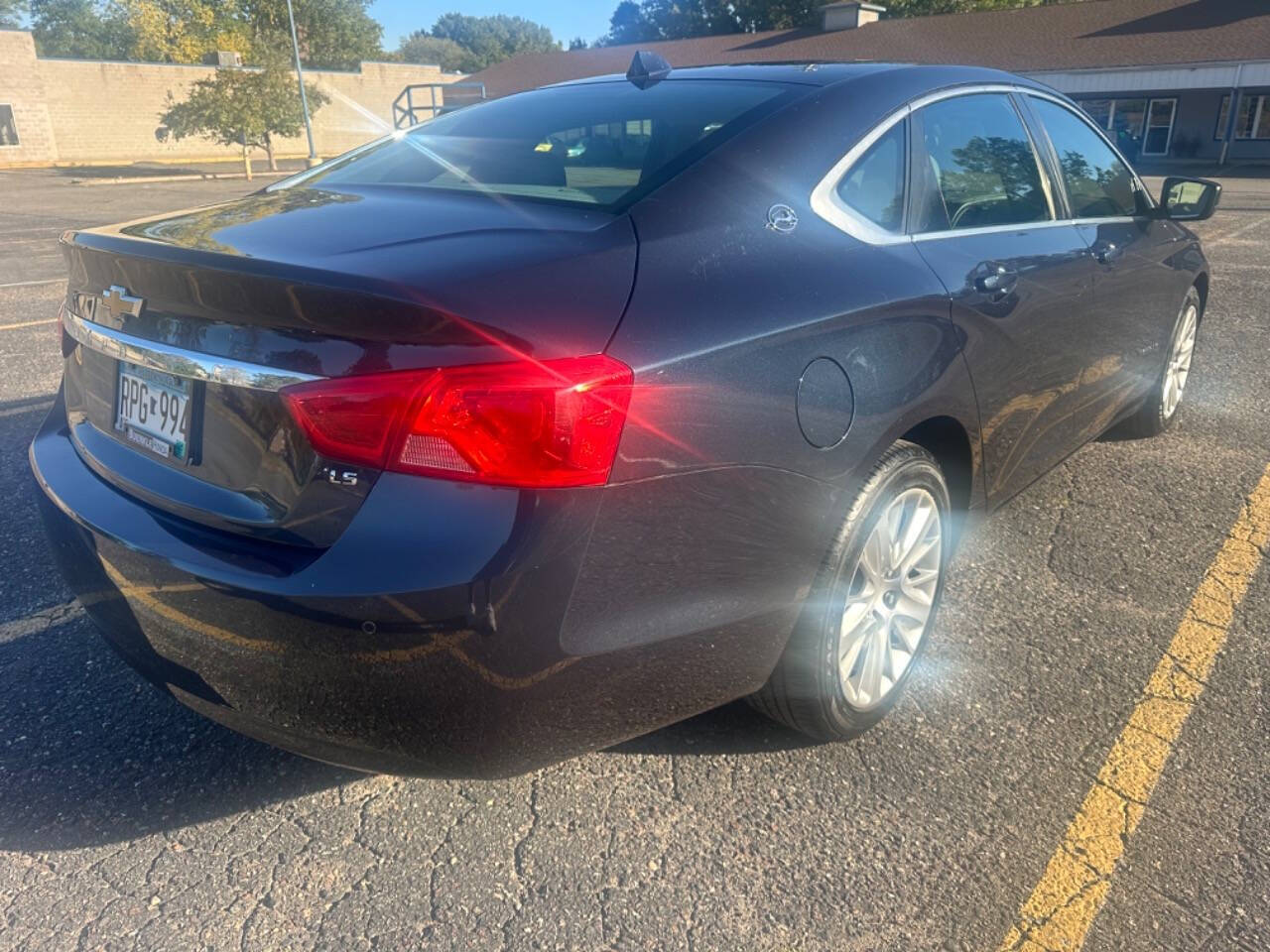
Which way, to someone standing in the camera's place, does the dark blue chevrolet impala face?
facing away from the viewer and to the right of the viewer

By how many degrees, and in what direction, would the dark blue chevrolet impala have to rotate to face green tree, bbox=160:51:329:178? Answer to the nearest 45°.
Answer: approximately 45° to its left
